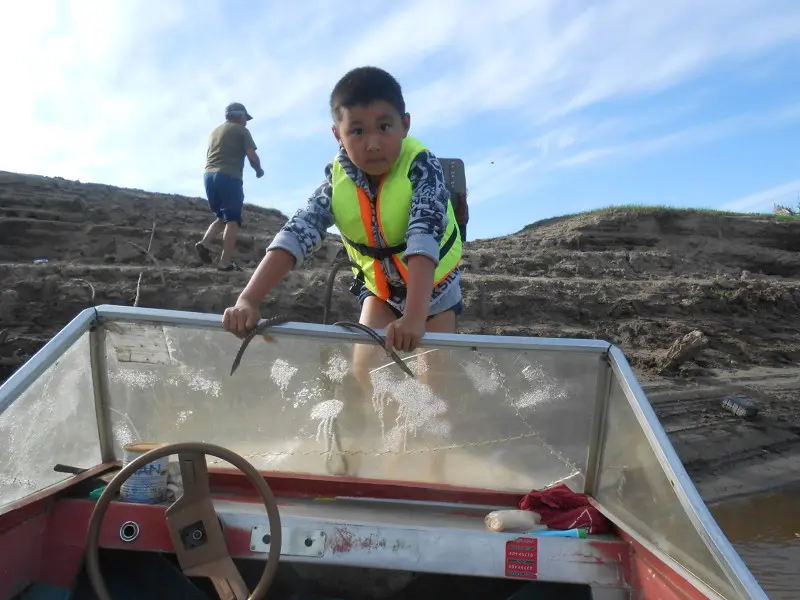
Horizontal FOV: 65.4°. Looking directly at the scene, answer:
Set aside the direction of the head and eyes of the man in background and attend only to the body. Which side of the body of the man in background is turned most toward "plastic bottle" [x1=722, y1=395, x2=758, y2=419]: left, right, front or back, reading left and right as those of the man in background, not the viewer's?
right

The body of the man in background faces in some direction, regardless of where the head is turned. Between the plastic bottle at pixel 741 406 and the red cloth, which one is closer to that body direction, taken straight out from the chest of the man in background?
the plastic bottle

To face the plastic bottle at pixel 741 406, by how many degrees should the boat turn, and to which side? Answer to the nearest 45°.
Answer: approximately 45° to its right

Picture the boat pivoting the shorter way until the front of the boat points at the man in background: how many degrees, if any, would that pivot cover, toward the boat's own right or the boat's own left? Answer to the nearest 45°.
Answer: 0° — it already faces them

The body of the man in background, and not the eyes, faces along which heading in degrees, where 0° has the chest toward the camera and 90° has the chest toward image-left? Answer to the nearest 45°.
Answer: approximately 225°

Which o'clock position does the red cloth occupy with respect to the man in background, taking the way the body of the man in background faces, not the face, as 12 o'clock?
The red cloth is roughly at 4 o'clock from the man in background.

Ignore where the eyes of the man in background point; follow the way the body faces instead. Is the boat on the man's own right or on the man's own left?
on the man's own right

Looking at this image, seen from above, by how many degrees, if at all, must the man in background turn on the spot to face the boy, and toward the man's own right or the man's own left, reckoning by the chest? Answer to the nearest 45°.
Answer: approximately 135° to the man's own right

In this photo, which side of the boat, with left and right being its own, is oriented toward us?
back
